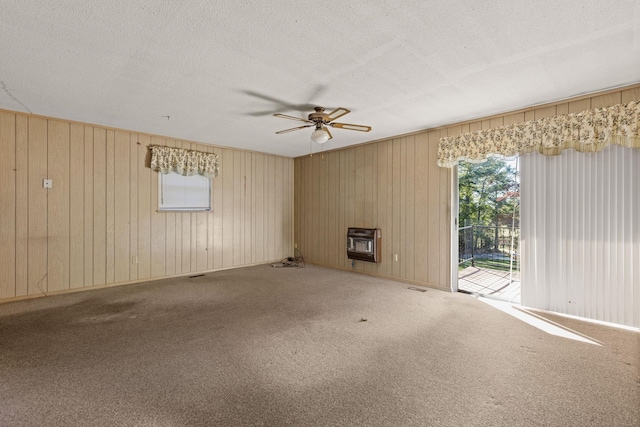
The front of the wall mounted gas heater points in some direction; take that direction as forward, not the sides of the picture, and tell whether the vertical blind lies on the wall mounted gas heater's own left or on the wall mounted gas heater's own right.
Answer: on the wall mounted gas heater's own left

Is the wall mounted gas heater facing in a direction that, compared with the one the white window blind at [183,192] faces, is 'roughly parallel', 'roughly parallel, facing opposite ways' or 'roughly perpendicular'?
roughly perpendicular

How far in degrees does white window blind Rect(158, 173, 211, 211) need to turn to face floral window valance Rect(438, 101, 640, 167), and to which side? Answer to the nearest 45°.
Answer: approximately 45° to its left

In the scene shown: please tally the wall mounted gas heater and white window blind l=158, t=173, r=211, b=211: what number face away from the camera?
0

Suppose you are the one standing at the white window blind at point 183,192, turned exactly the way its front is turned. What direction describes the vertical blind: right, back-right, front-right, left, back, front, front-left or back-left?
front-left

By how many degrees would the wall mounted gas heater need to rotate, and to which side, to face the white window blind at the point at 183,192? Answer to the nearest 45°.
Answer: approximately 45° to its right

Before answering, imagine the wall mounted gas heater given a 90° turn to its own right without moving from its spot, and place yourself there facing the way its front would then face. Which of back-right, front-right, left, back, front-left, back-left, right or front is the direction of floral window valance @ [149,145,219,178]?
front-left

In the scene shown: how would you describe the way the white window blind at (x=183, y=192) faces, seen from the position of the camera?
facing the viewer

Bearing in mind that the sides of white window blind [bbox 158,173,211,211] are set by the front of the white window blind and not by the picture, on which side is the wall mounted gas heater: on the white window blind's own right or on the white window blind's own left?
on the white window blind's own left

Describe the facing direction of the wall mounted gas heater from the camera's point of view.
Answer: facing the viewer and to the left of the viewer

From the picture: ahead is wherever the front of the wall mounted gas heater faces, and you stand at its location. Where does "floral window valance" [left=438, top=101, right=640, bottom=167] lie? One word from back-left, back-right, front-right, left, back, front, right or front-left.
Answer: left
